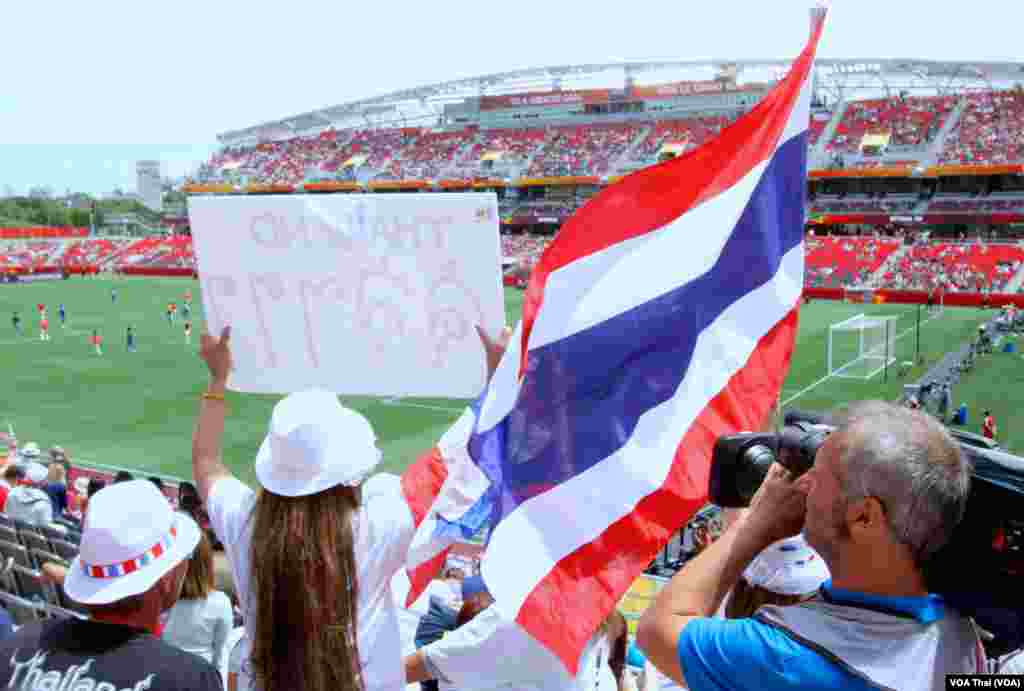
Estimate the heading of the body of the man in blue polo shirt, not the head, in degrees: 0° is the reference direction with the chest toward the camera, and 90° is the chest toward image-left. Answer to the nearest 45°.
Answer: approximately 135°

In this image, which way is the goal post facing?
to the viewer's left

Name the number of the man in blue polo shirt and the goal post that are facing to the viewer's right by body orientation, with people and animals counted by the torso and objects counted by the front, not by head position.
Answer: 0

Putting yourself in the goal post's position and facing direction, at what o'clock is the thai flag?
The thai flag is roughly at 9 o'clock from the goal post.

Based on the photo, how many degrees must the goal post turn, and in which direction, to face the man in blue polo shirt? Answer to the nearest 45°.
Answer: approximately 90° to its left

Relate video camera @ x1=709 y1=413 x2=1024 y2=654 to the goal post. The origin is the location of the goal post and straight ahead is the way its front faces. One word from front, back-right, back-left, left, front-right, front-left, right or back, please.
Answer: left

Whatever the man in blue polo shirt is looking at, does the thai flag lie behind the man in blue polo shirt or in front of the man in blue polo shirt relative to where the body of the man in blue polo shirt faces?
in front

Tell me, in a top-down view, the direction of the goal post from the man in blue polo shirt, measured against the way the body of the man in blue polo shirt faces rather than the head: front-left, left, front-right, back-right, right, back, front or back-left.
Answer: front-right
